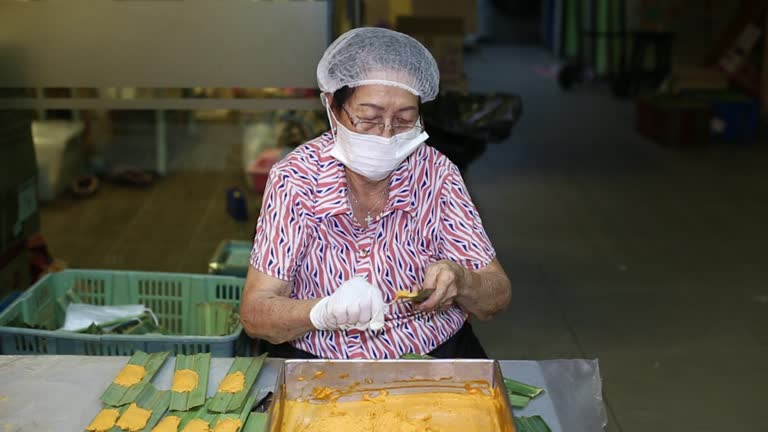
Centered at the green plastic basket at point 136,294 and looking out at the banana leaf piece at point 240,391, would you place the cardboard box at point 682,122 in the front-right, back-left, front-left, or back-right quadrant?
back-left

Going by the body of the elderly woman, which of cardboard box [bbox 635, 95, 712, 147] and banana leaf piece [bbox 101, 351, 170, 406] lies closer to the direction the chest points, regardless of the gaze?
the banana leaf piece

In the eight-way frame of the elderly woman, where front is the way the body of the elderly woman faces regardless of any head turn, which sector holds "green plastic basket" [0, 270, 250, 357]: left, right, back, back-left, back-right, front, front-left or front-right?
back-right

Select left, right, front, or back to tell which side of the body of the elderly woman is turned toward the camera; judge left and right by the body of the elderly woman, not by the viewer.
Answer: front

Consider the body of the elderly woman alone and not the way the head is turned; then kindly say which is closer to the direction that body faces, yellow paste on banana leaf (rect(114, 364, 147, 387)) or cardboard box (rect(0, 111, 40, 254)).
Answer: the yellow paste on banana leaf

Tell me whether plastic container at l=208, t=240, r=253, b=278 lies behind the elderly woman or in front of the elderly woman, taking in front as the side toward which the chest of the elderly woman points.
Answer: behind

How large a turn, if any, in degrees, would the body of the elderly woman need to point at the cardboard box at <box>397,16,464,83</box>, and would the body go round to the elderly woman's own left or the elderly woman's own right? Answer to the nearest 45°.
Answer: approximately 180°
